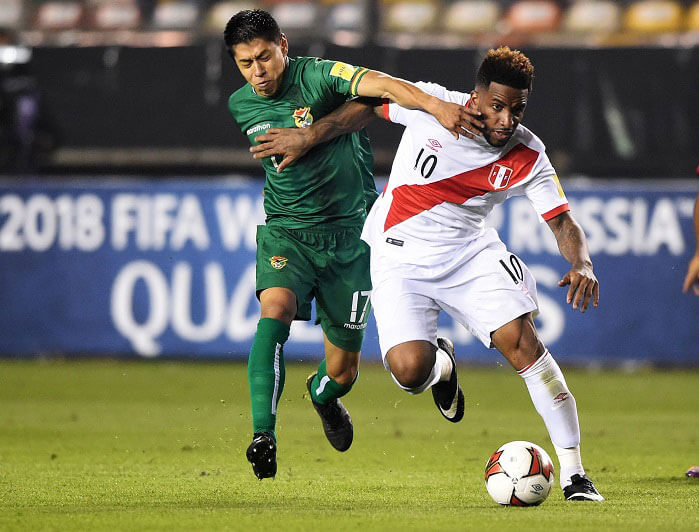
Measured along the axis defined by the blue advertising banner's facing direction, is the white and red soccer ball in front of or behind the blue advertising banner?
in front

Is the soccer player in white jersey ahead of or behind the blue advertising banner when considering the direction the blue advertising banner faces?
ahead

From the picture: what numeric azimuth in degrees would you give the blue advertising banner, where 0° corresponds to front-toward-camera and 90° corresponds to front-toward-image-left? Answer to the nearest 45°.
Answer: approximately 0°

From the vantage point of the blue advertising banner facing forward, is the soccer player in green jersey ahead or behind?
ahead

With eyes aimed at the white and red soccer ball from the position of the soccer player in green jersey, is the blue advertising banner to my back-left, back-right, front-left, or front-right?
back-left
